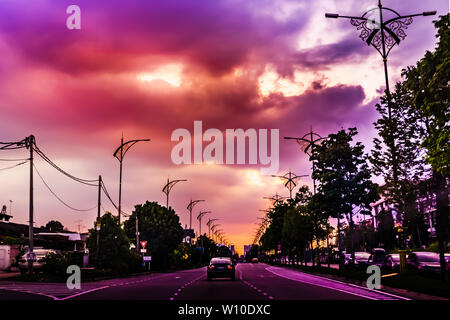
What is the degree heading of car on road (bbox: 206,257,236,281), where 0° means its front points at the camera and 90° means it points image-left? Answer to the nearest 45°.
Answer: approximately 180°

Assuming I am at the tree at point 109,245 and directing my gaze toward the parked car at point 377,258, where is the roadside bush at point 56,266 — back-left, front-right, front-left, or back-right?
back-right

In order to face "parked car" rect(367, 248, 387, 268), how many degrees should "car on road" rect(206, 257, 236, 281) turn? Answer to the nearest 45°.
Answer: approximately 45° to its right

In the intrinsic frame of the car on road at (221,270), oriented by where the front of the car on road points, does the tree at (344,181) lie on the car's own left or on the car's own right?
on the car's own right

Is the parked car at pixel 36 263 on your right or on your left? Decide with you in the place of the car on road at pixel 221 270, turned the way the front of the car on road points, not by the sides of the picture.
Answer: on your left

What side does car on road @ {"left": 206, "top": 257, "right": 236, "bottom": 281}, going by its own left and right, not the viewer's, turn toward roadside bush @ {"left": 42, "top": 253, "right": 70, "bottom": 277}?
left

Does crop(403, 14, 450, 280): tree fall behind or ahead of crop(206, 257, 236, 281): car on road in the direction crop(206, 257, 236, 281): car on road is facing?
behind

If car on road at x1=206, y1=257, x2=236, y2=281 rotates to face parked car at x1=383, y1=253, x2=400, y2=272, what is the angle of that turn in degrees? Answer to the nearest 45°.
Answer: approximately 45° to its right

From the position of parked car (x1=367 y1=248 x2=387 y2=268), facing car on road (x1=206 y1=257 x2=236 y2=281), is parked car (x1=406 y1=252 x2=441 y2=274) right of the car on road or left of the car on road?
left
